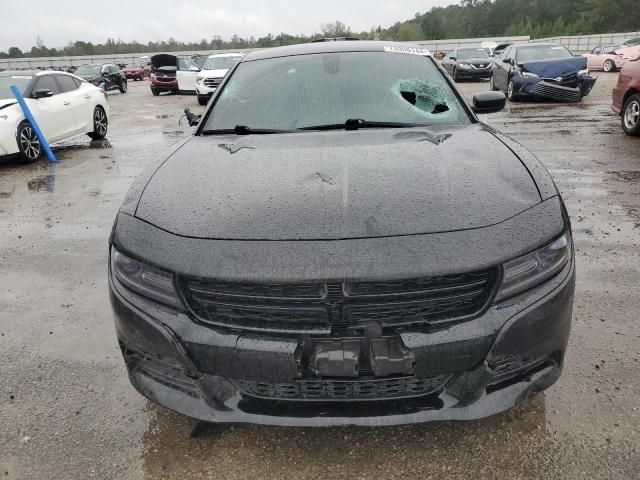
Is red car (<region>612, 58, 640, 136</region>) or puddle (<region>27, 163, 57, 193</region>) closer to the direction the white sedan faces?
the puddle

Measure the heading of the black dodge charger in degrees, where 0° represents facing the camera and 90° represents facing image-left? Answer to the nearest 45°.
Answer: approximately 0°

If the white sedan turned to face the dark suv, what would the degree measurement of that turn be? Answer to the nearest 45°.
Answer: approximately 135° to its right

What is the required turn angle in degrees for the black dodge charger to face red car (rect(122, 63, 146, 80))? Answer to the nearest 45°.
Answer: approximately 180°

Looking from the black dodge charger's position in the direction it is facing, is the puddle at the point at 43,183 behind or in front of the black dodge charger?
behind

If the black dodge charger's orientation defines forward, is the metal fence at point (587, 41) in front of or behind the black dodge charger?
behind

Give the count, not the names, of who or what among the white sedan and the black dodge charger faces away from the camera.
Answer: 0

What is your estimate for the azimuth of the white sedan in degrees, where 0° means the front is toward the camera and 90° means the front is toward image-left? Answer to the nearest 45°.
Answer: approximately 45°

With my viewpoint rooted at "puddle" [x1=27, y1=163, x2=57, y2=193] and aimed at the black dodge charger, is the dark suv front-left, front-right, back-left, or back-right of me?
back-left

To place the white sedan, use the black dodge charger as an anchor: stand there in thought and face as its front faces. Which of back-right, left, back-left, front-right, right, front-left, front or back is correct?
back-right

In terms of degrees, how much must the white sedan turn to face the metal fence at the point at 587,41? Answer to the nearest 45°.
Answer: approximately 180°
